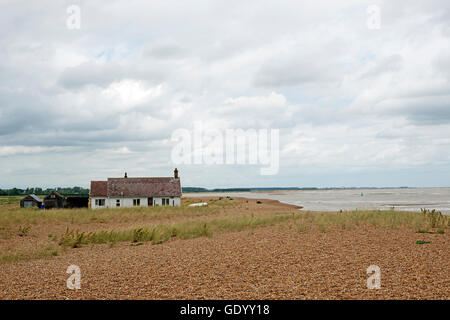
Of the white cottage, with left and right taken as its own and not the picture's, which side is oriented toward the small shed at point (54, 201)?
right

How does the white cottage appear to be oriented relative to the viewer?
toward the camera
